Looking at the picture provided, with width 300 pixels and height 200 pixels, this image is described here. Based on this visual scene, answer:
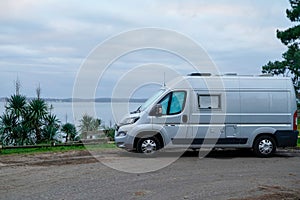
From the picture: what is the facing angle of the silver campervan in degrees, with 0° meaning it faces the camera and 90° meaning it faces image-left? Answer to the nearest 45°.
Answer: approximately 90°
